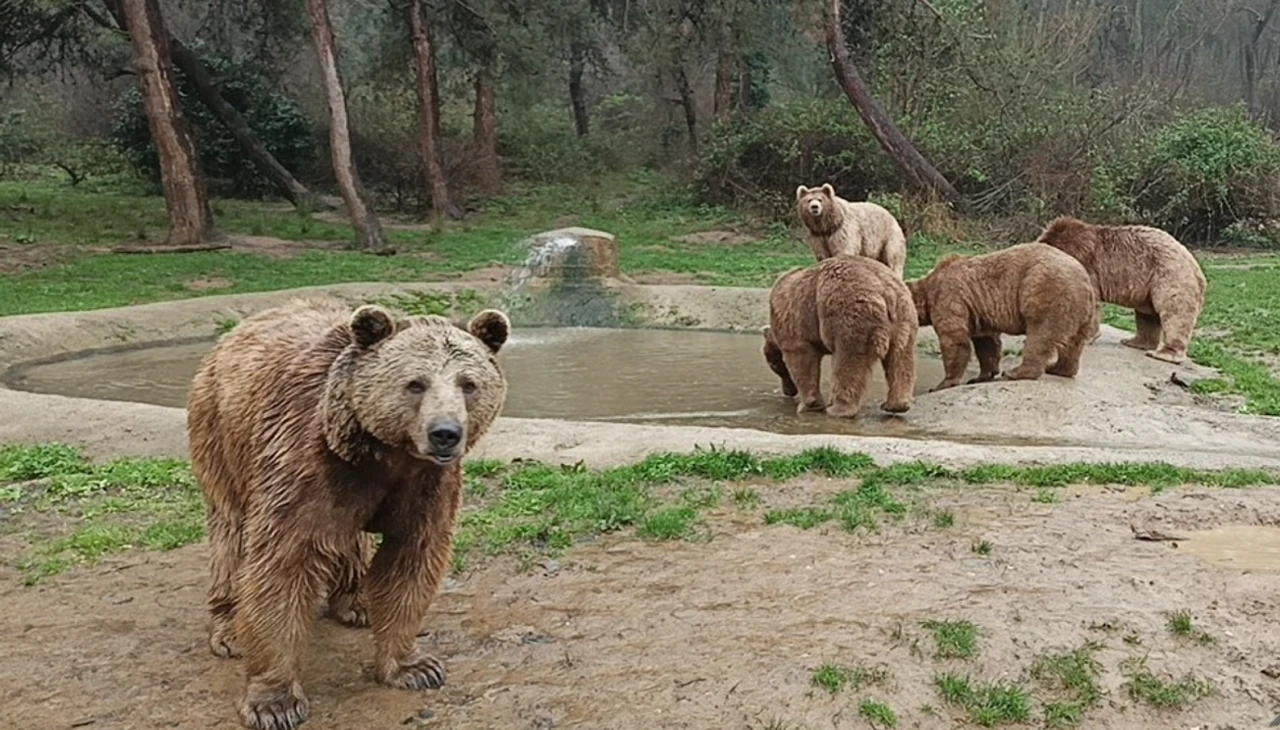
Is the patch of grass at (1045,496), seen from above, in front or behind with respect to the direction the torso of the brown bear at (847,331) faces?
behind

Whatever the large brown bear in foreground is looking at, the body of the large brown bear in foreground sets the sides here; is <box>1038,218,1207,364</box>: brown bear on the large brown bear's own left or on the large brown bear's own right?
on the large brown bear's own left

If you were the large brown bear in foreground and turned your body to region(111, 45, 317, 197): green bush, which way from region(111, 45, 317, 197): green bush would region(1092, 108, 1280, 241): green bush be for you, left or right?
right

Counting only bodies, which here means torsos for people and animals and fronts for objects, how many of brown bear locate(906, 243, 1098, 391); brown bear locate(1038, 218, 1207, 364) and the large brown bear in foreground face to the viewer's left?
2

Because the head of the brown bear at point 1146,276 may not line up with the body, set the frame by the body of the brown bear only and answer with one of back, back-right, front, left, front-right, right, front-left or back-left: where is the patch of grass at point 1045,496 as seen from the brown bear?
left

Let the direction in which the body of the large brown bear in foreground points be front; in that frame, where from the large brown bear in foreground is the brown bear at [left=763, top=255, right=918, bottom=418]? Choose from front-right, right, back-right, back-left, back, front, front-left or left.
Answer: left

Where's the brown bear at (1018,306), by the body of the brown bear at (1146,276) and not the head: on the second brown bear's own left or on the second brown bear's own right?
on the second brown bear's own left

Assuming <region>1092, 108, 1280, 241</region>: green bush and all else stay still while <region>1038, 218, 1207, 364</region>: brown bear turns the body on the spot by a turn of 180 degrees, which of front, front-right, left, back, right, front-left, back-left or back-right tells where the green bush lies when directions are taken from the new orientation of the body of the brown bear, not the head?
left

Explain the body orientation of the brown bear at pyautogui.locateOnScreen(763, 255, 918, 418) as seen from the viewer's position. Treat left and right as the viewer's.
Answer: facing away from the viewer and to the left of the viewer

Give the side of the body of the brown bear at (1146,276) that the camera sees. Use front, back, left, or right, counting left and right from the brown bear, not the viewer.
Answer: left

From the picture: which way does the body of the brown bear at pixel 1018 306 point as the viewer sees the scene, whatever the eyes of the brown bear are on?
to the viewer's left

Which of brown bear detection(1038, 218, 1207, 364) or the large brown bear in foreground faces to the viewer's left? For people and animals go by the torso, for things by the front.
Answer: the brown bear

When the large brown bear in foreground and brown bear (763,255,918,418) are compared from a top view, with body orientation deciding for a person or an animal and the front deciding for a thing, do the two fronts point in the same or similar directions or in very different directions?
very different directions
